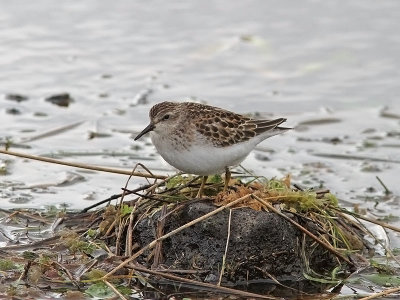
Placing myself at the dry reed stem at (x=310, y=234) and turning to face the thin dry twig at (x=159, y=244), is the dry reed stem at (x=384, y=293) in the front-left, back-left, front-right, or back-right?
back-left

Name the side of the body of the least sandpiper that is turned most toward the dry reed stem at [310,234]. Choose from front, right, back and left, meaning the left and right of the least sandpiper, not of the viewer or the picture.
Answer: back

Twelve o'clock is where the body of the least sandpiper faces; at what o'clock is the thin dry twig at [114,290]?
The thin dry twig is roughly at 10 o'clock from the least sandpiper.

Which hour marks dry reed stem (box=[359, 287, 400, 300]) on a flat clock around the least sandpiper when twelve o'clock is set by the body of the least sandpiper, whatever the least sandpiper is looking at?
The dry reed stem is roughly at 7 o'clock from the least sandpiper.

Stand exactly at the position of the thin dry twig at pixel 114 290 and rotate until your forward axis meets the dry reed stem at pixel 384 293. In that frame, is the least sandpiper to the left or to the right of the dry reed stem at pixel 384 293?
left

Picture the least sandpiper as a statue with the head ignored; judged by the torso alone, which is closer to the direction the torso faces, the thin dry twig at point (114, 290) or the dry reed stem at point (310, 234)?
the thin dry twig

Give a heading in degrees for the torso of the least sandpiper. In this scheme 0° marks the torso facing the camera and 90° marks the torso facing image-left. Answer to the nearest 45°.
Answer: approximately 90°
